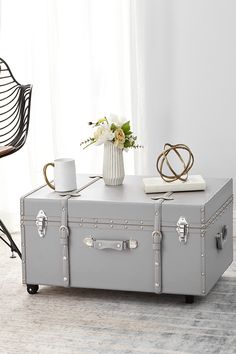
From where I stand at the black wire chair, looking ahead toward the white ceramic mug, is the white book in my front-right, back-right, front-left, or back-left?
front-left

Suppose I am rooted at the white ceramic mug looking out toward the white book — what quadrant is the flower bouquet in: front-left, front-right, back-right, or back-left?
front-left

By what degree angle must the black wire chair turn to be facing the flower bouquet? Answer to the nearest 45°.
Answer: approximately 45° to its left

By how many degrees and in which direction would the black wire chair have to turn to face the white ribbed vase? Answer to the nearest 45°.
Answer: approximately 45° to its left

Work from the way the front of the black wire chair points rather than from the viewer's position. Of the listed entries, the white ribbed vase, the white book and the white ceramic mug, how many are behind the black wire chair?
0

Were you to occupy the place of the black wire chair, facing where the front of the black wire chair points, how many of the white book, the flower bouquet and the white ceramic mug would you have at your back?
0

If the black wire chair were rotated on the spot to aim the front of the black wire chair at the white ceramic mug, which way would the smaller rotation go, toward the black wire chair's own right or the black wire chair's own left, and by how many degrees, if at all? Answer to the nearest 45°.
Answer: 0° — it already faces it

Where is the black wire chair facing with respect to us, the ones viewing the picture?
facing the viewer

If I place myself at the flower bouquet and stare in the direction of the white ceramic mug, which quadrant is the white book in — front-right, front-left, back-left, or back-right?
back-left
